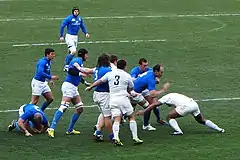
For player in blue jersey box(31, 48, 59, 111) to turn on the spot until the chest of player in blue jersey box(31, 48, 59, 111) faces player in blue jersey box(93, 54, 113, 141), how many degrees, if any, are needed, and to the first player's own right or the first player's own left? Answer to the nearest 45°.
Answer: approximately 45° to the first player's own right

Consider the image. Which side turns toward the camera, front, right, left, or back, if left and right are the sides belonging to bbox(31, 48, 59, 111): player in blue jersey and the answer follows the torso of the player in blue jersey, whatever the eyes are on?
right

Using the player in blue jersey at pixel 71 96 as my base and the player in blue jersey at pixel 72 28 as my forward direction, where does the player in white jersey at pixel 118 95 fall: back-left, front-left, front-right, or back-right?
back-right

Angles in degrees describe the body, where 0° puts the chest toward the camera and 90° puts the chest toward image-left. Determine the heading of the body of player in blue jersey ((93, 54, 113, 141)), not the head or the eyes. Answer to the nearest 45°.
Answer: approximately 225°

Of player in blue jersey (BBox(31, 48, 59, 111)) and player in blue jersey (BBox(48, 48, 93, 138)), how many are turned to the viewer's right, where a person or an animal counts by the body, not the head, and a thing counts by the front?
2

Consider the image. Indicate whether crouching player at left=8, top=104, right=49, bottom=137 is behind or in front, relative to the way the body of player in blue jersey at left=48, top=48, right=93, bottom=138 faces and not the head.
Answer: behind

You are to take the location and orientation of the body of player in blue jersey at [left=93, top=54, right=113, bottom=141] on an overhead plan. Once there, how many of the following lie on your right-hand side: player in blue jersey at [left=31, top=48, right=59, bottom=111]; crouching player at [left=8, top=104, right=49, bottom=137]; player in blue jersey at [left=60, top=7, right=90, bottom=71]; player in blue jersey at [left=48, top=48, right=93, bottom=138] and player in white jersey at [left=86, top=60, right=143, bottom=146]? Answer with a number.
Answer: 1

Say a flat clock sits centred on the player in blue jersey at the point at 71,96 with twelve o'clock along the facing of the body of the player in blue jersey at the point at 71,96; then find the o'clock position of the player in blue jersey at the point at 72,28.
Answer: the player in blue jersey at the point at 72,28 is roughly at 9 o'clock from the player in blue jersey at the point at 71,96.

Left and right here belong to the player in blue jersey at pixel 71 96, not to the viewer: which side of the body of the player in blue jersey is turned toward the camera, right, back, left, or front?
right

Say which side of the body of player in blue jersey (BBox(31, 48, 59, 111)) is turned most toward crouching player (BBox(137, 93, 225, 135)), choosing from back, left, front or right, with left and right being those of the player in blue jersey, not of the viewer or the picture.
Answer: front
